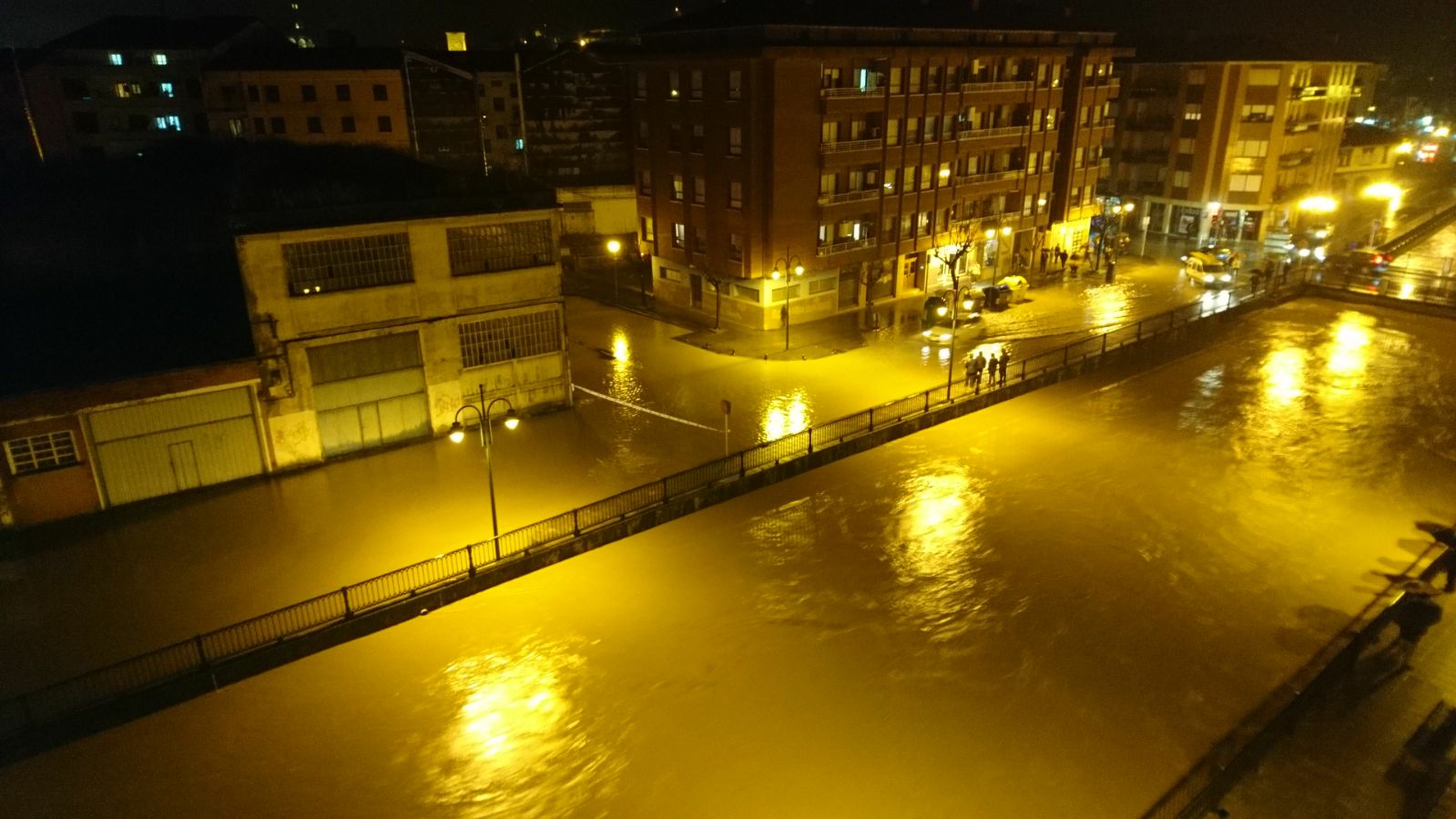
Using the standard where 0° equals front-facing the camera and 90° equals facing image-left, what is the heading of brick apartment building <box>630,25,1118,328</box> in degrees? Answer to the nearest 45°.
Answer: approximately 315°
